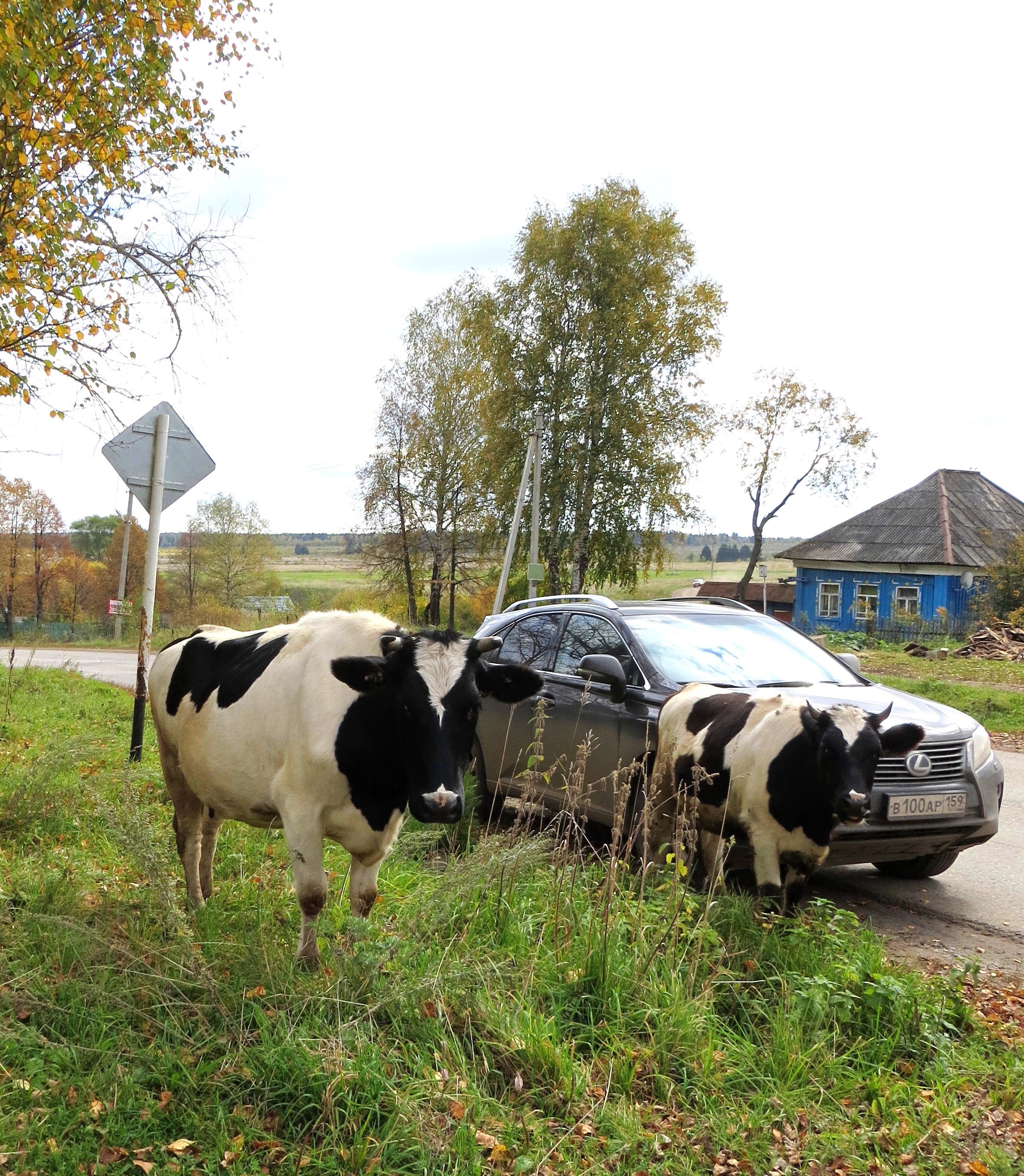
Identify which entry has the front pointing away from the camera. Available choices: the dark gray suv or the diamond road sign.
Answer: the diamond road sign

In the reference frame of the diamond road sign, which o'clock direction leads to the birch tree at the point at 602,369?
The birch tree is roughly at 1 o'clock from the diamond road sign.

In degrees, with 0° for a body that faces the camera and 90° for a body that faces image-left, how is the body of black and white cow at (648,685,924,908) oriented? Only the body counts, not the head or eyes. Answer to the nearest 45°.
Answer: approximately 315°

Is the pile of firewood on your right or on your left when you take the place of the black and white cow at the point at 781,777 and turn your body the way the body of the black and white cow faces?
on your left

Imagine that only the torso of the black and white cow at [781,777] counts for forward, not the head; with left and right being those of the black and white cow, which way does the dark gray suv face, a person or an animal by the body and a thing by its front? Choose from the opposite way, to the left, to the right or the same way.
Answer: the same way

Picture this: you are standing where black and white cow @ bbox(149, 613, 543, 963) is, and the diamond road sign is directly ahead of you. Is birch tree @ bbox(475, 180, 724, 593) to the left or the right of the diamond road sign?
right

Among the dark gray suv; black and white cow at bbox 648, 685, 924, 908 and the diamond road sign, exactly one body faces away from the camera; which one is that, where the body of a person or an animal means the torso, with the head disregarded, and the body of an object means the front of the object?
the diamond road sign

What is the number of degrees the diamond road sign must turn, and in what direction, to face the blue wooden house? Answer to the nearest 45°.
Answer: approximately 45° to its right

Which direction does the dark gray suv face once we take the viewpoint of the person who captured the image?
facing the viewer and to the right of the viewer

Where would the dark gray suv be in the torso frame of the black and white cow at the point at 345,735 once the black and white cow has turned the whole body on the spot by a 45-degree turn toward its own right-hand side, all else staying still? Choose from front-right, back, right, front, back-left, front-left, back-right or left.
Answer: back-left

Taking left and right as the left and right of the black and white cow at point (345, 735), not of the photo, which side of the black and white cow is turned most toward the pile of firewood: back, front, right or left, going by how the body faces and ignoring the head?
left

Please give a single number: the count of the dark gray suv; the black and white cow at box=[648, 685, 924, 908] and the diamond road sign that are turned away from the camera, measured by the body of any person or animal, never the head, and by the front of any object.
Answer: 1

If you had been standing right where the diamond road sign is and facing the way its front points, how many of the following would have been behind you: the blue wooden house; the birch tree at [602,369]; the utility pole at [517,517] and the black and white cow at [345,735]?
1

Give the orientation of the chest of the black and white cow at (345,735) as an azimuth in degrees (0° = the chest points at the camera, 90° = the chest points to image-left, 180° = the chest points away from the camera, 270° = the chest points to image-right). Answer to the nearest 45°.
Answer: approximately 315°

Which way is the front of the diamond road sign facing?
away from the camera

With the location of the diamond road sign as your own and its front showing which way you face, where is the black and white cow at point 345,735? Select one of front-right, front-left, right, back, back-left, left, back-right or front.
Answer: back

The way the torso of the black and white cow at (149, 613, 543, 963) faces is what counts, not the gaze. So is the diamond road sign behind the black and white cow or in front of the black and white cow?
behind

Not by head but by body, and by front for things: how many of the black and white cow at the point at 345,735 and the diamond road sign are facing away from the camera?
1
